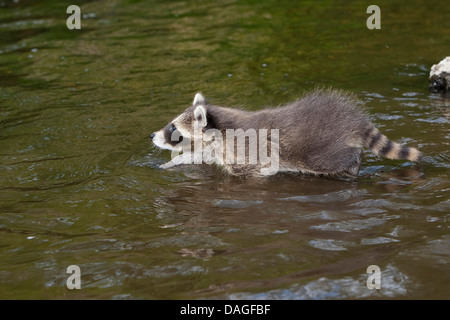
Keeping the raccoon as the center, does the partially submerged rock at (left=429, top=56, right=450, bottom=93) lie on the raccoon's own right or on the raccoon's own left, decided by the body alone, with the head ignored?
on the raccoon's own right

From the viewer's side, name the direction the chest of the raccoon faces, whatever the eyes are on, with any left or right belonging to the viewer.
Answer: facing to the left of the viewer
